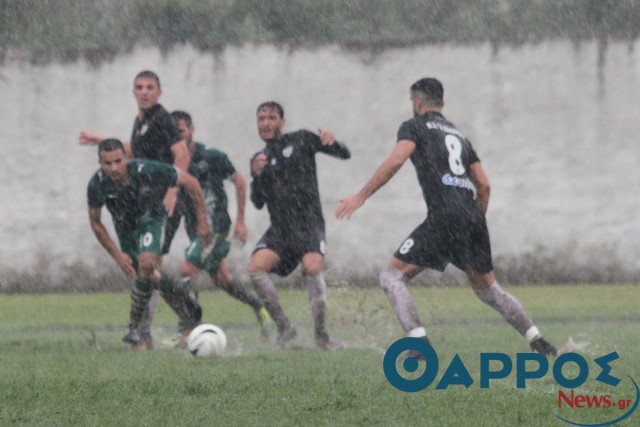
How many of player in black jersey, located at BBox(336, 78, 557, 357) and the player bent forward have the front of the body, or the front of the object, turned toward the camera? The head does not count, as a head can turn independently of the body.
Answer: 1

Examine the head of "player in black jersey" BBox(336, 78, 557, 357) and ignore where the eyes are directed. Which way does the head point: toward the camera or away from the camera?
away from the camera

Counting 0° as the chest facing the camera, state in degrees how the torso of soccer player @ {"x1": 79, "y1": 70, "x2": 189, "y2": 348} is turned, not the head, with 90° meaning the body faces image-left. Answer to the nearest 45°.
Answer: approximately 45°

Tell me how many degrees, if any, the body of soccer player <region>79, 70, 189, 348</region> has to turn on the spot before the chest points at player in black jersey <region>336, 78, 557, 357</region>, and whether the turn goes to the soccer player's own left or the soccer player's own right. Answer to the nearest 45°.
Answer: approximately 90° to the soccer player's own left

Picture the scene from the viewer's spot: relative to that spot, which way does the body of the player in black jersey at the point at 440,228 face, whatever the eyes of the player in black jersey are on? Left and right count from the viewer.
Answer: facing away from the viewer and to the left of the viewer

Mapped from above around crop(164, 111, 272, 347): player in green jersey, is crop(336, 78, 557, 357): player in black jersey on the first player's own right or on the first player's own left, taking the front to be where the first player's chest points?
on the first player's own left

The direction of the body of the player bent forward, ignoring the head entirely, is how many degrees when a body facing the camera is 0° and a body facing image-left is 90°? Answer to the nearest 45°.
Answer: approximately 0°
